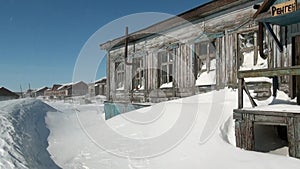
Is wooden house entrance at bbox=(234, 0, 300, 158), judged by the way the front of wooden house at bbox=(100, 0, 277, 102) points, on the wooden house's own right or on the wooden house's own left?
on the wooden house's own left

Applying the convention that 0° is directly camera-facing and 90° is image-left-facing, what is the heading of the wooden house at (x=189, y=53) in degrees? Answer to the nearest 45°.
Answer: approximately 45°

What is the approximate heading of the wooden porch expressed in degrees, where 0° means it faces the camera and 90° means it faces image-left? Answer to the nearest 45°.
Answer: approximately 45°

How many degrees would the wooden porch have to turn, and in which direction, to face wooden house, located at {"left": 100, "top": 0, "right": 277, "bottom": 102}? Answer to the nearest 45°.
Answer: approximately 90° to its right

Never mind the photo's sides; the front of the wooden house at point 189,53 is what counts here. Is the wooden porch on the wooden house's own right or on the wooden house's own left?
on the wooden house's own left

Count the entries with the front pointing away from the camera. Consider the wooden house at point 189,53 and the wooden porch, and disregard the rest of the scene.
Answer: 0
